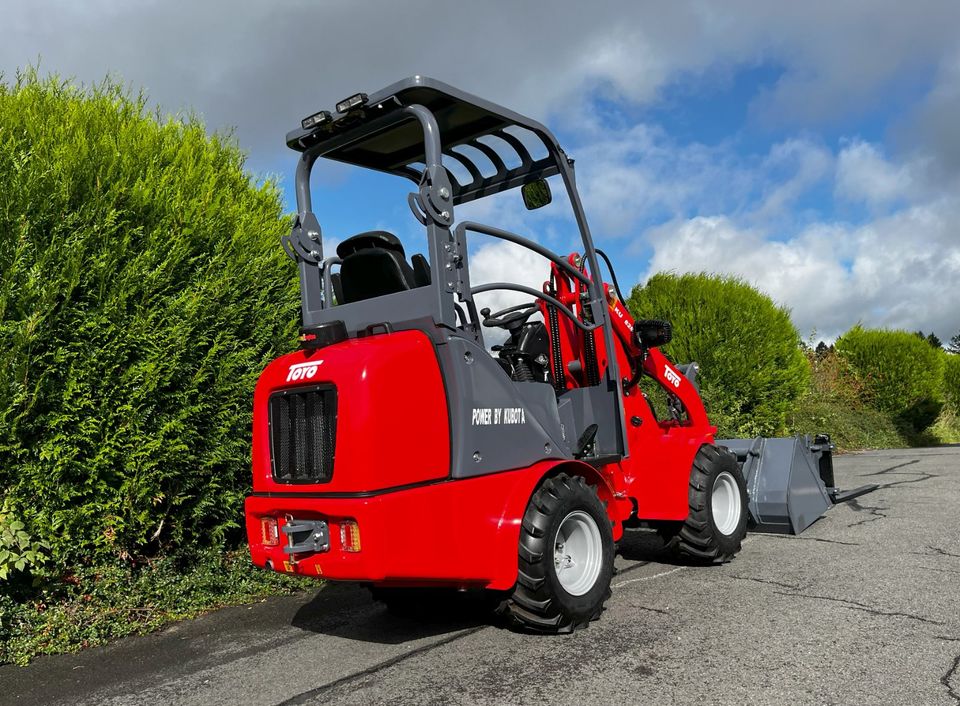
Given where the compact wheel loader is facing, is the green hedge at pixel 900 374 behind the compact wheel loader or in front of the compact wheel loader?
in front

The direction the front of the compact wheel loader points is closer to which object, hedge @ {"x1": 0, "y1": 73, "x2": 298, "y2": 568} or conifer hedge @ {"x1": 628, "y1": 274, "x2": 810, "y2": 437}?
the conifer hedge

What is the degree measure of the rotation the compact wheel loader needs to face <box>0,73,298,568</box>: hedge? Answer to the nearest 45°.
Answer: approximately 135° to its left

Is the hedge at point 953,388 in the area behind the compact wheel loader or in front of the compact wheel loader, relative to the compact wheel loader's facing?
in front

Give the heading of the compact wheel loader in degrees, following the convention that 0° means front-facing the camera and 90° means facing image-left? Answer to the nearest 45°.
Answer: approximately 225°
